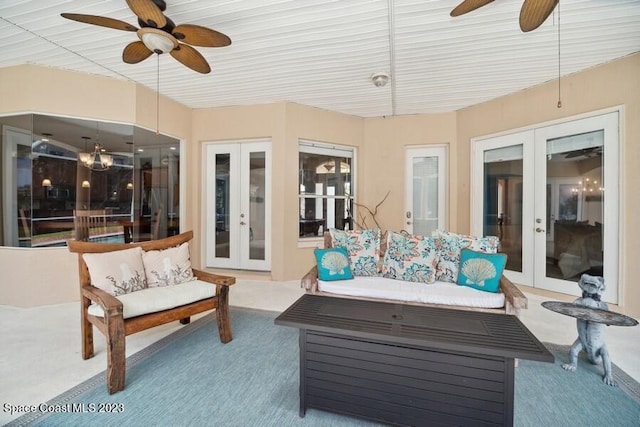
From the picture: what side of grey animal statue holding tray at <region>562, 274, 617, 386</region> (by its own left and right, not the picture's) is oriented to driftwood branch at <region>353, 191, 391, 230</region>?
right

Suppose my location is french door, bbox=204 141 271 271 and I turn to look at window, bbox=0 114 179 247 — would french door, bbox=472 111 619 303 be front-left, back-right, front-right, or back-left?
back-left

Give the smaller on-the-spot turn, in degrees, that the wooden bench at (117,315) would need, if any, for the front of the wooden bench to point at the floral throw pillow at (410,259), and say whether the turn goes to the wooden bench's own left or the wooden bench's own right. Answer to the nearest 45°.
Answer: approximately 45° to the wooden bench's own left

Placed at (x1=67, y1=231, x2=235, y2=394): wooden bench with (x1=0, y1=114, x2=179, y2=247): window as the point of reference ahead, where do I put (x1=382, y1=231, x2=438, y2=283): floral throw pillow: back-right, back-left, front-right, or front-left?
back-right

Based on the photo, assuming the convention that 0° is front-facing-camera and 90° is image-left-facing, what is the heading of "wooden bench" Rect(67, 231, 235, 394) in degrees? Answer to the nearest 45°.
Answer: approximately 315°

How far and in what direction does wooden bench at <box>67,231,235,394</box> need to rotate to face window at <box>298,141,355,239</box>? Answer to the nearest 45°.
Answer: approximately 90° to its left
